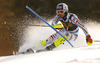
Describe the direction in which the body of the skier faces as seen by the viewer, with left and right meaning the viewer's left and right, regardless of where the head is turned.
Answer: facing the viewer and to the left of the viewer
